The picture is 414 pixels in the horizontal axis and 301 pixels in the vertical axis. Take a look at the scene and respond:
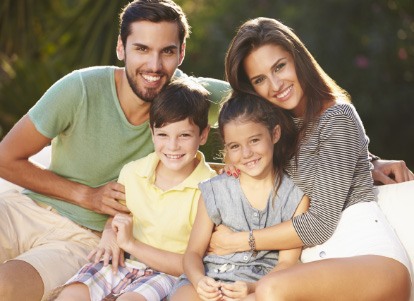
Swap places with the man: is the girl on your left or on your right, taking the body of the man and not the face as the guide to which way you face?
on your left

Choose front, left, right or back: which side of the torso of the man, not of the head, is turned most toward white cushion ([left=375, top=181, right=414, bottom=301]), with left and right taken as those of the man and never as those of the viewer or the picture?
left

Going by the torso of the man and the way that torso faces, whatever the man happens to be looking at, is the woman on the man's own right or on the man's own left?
on the man's own left

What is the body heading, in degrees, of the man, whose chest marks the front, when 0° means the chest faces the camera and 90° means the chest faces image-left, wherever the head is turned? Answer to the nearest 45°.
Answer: approximately 0°
